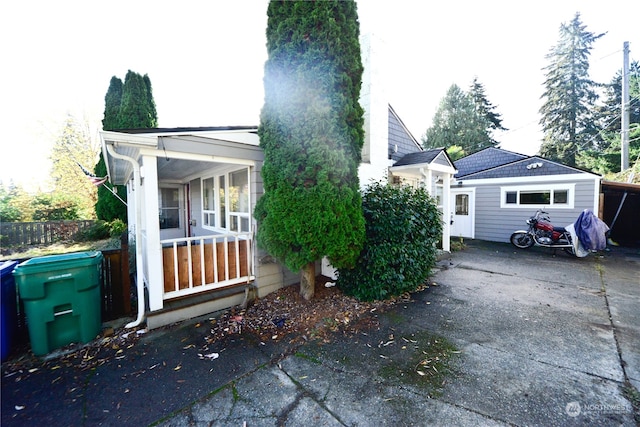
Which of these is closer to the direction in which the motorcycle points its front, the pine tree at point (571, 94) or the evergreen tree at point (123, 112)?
the evergreen tree

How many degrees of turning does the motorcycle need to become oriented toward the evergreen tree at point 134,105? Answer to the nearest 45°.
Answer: approximately 45° to its left

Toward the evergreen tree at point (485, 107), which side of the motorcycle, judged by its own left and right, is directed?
right

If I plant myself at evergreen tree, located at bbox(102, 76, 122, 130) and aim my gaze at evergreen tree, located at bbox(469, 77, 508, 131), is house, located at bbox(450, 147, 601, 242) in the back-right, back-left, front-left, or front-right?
front-right

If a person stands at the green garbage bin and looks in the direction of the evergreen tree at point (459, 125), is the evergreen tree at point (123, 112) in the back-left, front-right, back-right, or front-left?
front-left

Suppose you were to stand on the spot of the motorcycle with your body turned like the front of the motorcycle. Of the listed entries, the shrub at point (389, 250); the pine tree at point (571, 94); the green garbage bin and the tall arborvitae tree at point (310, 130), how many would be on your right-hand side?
1

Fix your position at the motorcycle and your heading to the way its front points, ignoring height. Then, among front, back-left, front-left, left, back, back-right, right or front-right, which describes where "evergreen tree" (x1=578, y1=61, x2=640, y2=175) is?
right

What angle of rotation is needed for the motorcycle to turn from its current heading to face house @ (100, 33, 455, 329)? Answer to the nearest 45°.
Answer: approximately 45° to its left

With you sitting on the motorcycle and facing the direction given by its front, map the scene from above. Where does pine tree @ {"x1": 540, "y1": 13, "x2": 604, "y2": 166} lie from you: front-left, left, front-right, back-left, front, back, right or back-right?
right

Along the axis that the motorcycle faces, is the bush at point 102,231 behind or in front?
in front

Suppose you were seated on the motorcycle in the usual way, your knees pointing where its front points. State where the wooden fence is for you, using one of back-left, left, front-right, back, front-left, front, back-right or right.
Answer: front-left

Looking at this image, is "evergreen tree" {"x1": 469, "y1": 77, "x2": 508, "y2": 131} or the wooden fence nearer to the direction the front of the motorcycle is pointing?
the wooden fence

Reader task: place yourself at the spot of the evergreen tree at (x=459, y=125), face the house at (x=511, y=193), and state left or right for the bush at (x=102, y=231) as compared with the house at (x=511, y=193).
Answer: right

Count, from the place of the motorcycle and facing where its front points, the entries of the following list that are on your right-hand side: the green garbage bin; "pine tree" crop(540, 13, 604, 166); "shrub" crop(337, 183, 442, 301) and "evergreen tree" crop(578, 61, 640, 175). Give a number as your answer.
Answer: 2

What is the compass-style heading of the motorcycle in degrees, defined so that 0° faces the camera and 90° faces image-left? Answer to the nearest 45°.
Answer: approximately 90°

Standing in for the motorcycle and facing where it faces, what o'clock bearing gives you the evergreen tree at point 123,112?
The evergreen tree is roughly at 11 o'clock from the motorcycle.

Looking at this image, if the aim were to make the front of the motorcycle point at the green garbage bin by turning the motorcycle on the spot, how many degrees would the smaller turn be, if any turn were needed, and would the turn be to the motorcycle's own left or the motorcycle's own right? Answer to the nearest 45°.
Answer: approximately 90° to the motorcycle's own left

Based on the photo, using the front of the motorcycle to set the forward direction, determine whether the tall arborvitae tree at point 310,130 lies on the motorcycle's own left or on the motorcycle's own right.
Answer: on the motorcycle's own left
